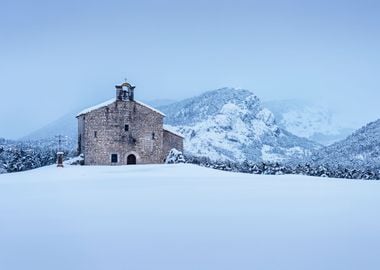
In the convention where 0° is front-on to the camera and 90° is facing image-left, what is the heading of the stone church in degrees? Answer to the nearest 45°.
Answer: approximately 0°
